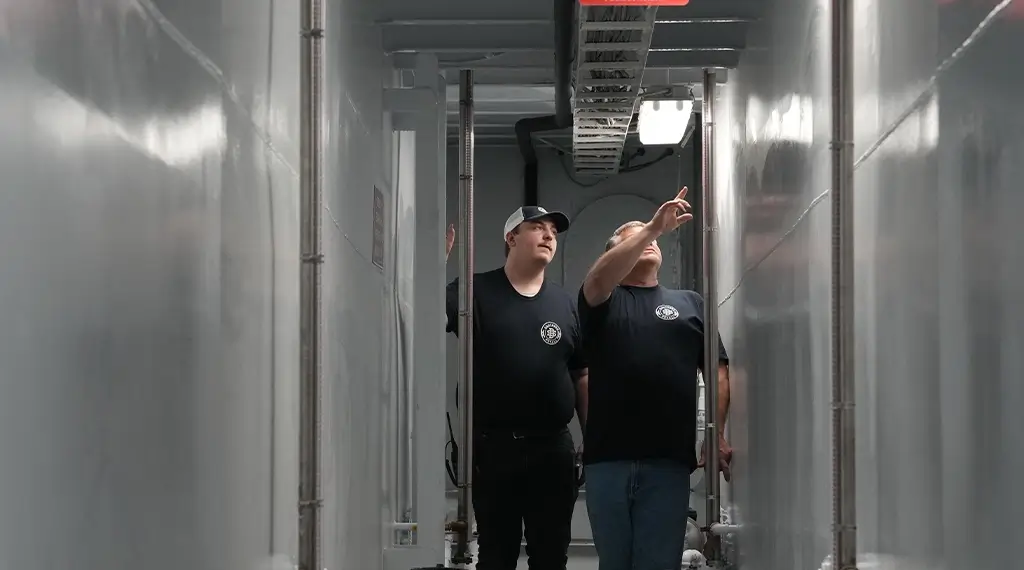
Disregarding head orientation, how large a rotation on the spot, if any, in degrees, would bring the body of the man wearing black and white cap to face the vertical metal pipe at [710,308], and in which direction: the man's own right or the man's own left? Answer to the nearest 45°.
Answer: approximately 135° to the man's own left

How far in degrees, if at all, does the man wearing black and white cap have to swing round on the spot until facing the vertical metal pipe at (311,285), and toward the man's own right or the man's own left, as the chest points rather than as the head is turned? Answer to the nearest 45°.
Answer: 0° — they already face it

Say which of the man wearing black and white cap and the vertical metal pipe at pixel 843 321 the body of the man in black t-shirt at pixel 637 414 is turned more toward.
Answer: the vertical metal pipe

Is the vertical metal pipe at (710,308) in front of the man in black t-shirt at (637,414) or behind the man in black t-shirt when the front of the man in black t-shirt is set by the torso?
behind

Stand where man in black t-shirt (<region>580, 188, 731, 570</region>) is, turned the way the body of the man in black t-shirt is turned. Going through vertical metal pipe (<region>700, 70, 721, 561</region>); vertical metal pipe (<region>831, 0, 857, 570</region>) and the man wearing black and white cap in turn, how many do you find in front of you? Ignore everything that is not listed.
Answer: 1

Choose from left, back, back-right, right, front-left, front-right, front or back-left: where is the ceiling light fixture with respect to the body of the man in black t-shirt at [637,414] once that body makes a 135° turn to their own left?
front-left

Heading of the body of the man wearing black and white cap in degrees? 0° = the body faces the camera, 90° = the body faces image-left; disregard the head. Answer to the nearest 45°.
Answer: approximately 0°

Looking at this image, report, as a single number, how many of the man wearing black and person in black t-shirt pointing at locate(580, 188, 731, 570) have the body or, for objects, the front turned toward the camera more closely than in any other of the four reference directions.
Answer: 2

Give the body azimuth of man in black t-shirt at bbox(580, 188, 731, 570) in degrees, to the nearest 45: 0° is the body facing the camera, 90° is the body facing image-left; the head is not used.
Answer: approximately 0°

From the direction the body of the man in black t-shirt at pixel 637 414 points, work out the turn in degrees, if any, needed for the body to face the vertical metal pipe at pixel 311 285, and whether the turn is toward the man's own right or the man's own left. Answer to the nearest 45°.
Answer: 0° — they already face it

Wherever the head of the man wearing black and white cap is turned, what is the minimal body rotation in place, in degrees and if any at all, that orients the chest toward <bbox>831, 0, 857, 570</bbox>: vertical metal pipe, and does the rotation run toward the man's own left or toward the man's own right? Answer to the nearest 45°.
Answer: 0° — they already face it
